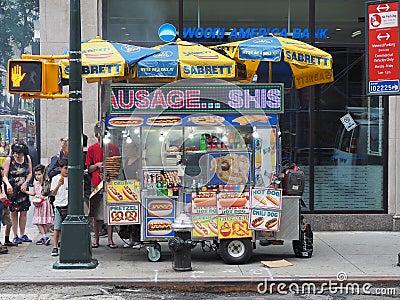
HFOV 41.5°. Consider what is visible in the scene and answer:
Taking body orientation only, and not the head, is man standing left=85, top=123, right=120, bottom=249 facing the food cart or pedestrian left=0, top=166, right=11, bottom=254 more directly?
the food cart

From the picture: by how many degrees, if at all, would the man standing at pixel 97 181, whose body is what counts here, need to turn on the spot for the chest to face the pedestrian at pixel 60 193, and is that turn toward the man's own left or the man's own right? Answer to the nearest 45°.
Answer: approximately 45° to the man's own right

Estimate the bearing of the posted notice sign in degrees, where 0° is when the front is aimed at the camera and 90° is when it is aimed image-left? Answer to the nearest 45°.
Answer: approximately 0°

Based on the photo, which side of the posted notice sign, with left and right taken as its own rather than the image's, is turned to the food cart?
right

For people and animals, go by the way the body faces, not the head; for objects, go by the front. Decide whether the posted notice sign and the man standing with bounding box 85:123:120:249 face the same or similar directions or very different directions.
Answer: same or similar directions

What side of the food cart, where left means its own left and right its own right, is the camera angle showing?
front

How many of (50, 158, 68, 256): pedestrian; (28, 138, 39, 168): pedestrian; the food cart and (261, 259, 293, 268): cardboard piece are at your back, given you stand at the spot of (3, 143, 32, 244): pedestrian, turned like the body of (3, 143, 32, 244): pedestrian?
1

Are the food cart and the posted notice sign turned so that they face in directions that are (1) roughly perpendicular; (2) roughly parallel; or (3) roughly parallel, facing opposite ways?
roughly parallel

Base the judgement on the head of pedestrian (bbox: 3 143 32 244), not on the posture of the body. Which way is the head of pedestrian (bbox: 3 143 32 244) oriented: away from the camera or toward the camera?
toward the camera

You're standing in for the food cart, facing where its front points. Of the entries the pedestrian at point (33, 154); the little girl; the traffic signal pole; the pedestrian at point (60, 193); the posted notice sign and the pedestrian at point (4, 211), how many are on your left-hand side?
1

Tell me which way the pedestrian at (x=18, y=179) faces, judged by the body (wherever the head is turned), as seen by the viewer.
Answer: toward the camera

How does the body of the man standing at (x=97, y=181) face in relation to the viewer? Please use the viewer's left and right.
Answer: facing the viewer
